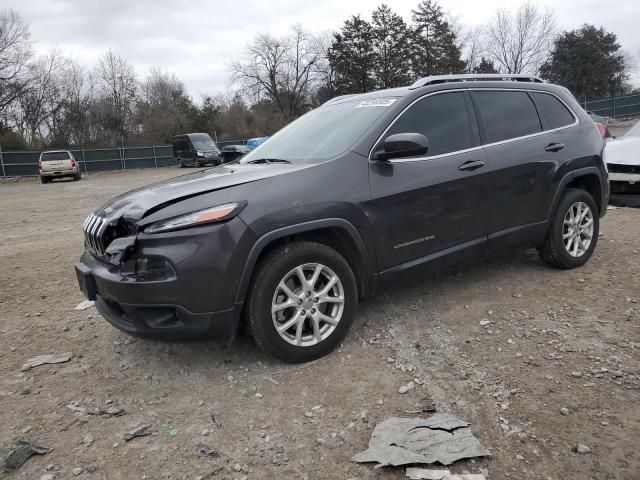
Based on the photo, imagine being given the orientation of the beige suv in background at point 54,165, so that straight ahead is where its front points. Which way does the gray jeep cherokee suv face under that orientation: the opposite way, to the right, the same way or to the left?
to the left

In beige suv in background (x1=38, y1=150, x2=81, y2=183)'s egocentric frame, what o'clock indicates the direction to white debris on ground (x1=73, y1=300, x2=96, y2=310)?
The white debris on ground is roughly at 6 o'clock from the beige suv in background.

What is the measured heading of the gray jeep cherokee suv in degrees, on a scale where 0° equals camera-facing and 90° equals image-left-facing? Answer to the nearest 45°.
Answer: approximately 45°

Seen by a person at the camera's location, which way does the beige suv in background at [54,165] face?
facing away from the viewer

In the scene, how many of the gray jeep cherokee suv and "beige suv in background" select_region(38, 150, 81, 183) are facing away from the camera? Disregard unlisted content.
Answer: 1

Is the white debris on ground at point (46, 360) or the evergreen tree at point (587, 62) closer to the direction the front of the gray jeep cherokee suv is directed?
the white debris on ground

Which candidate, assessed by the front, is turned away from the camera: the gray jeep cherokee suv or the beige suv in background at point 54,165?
the beige suv in background

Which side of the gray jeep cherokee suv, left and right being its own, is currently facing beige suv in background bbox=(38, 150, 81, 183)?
right

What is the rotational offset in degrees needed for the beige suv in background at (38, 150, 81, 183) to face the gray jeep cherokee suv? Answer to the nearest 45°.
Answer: approximately 180°

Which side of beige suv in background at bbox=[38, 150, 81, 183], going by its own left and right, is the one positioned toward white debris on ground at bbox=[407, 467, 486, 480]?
back

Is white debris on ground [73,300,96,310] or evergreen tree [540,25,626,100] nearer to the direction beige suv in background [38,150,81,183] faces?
the evergreen tree

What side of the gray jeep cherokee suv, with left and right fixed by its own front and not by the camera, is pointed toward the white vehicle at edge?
back

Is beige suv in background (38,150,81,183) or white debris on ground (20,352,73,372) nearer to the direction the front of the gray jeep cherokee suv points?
the white debris on ground

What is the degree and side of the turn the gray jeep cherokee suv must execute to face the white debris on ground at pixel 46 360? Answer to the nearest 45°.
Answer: approximately 45° to its right

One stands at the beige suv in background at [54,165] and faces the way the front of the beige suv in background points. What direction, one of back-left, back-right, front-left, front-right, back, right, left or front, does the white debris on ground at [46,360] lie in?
back
